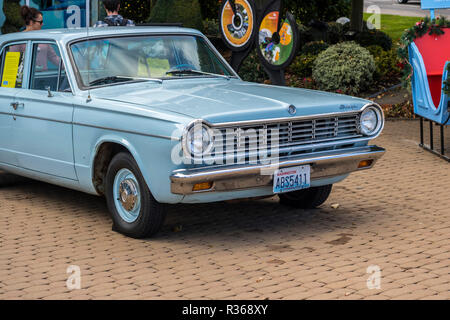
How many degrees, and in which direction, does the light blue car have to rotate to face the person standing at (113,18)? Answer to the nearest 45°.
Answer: approximately 135° to its left

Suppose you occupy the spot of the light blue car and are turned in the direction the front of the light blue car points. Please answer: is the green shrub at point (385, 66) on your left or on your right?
on your left

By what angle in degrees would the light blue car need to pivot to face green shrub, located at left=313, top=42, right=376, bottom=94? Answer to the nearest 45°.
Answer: approximately 135° to its left

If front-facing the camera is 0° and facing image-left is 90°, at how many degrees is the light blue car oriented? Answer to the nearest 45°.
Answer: approximately 315°
